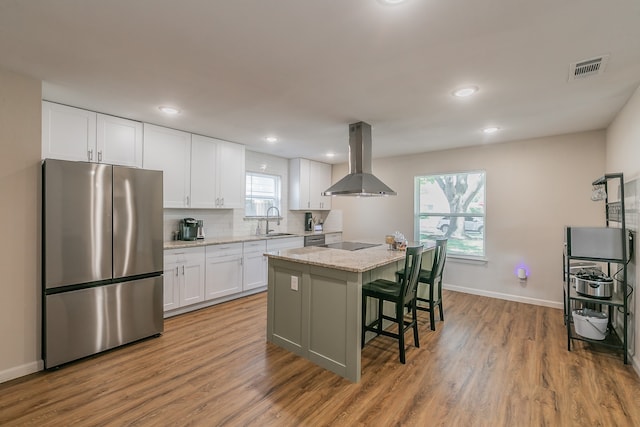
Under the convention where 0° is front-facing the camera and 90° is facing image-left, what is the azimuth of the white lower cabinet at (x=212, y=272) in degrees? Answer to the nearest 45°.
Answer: approximately 315°

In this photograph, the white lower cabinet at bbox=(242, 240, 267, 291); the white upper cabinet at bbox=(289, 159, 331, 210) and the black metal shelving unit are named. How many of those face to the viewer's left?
1

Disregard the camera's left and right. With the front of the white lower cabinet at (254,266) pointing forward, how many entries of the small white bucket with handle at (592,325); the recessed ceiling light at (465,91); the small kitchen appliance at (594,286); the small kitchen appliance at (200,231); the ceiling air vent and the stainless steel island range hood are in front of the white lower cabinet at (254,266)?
5

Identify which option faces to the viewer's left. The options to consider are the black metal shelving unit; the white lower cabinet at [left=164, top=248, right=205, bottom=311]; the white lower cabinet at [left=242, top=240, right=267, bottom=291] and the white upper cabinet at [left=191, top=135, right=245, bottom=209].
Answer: the black metal shelving unit

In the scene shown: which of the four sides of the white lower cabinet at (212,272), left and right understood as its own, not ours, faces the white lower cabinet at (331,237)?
left

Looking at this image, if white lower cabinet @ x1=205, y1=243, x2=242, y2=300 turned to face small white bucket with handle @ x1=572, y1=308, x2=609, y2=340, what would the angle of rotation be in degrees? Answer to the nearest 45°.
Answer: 0° — it already faces it

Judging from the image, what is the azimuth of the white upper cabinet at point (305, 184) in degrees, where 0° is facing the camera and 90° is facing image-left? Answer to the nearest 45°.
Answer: approximately 315°

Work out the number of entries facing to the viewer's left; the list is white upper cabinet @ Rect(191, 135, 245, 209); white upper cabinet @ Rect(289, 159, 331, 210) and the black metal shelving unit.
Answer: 1

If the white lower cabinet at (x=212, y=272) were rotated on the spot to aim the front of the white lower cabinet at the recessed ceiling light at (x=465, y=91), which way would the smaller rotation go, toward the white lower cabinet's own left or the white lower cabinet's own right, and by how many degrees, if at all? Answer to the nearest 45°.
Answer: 0° — it already faces it

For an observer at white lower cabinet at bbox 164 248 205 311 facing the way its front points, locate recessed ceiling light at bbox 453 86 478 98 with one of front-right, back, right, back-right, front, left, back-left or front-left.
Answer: front

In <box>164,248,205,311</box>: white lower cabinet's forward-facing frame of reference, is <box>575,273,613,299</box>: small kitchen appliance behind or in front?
in front

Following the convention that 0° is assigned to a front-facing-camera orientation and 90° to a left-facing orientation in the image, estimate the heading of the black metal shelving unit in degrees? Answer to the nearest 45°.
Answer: approximately 90°

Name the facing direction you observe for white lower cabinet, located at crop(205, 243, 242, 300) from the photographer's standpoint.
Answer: facing the viewer and to the right of the viewer
